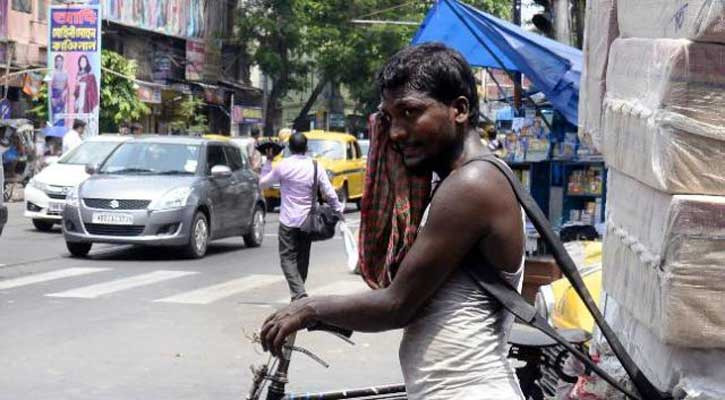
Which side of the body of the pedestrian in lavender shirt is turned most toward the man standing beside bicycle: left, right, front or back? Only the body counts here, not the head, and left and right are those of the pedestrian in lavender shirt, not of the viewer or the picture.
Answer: back

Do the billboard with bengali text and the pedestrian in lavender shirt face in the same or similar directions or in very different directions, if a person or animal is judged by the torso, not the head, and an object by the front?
very different directions

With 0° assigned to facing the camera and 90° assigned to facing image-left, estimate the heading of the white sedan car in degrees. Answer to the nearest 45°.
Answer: approximately 45°

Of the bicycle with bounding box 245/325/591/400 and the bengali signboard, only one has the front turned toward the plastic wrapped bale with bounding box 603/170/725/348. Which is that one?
the bengali signboard

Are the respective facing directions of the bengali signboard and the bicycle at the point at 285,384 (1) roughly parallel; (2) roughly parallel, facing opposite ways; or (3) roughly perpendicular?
roughly perpendicular

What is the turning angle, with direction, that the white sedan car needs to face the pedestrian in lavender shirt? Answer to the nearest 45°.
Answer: approximately 45° to its left

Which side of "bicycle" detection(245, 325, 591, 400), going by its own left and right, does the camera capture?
left

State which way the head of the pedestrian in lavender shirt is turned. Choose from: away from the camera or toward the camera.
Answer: away from the camera

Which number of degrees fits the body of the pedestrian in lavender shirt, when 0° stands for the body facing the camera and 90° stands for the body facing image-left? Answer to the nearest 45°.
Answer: approximately 180°

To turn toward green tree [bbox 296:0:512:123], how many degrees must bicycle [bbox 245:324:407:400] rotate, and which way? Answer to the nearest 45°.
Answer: approximately 90° to its right

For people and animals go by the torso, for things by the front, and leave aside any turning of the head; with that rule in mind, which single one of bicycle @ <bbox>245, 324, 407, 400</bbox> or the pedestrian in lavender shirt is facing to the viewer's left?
the bicycle
